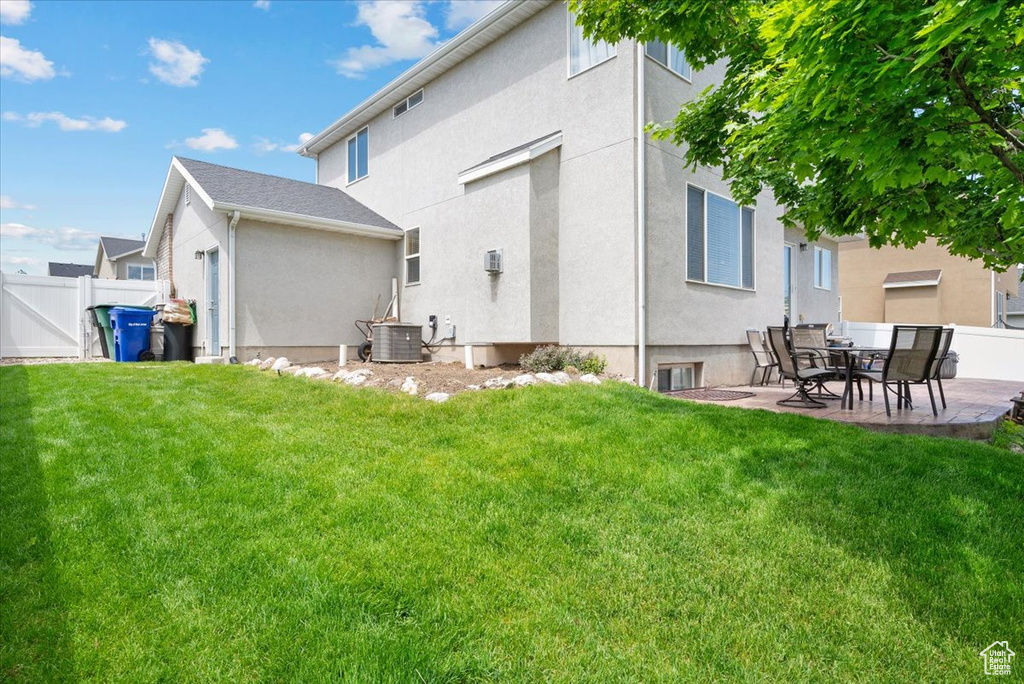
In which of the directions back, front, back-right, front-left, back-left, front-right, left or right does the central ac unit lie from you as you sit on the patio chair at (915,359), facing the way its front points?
front-left

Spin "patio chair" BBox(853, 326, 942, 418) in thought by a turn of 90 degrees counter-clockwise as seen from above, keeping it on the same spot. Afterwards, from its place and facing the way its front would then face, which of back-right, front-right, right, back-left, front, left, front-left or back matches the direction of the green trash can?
front-right

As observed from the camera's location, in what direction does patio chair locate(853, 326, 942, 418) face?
facing away from the viewer and to the left of the viewer

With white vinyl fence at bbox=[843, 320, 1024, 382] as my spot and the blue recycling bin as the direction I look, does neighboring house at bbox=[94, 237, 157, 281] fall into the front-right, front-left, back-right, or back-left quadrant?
front-right

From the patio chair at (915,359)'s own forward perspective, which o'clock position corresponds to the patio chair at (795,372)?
the patio chair at (795,372) is roughly at 11 o'clock from the patio chair at (915,359).

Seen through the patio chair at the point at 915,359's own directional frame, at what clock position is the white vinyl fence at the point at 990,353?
The white vinyl fence is roughly at 2 o'clock from the patio chair.

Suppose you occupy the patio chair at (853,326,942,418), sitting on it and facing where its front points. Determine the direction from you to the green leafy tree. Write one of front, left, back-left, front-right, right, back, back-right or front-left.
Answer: back-left

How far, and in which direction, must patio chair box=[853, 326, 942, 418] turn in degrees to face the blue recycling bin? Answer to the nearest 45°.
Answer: approximately 45° to its left
